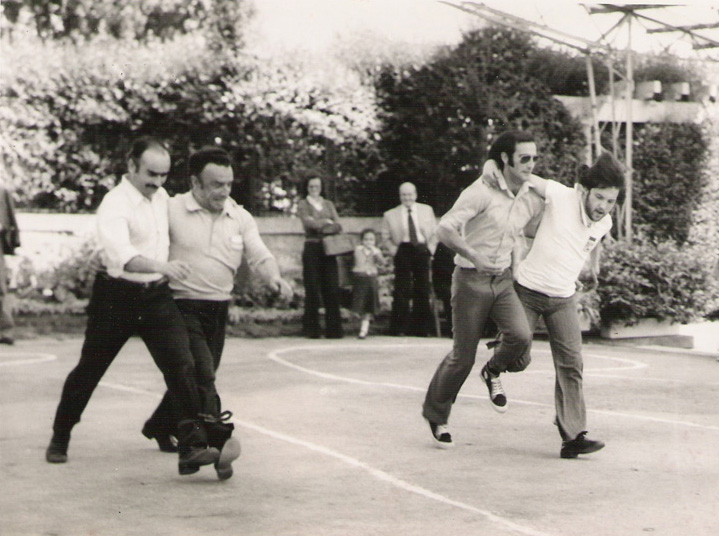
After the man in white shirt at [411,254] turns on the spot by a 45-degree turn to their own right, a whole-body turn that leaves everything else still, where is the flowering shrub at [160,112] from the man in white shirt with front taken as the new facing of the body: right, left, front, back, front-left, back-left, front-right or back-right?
right

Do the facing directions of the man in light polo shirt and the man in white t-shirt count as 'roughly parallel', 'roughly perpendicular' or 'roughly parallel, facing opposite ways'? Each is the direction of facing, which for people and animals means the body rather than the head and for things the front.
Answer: roughly parallel

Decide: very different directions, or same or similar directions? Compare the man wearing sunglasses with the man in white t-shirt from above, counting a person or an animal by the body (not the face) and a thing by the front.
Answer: same or similar directions

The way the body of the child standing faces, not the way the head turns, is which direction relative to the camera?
toward the camera

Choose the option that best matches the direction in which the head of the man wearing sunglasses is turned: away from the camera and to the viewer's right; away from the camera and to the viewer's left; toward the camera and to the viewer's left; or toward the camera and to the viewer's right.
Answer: toward the camera and to the viewer's right

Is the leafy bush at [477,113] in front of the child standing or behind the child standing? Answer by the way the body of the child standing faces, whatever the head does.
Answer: behind

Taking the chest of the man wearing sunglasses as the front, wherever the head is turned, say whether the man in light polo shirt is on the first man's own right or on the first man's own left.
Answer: on the first man's own right

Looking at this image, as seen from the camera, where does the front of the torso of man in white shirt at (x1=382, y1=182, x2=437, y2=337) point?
toward the camera

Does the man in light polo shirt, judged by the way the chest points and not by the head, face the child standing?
no

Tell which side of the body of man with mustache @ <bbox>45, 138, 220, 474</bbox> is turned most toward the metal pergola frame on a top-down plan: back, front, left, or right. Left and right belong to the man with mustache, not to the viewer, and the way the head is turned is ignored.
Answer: left

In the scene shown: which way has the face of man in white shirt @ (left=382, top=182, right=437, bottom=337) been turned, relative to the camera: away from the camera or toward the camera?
toward the camera

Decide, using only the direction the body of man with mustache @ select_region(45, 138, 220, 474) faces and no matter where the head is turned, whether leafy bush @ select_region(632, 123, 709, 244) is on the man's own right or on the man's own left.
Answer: on the man's own left

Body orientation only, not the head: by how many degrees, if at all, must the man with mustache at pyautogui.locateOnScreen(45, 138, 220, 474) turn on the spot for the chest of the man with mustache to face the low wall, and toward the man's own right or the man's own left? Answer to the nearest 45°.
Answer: approximately 135° to the man's own left

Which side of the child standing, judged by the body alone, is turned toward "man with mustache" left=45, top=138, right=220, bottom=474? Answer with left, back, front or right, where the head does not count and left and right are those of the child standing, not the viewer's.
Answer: front

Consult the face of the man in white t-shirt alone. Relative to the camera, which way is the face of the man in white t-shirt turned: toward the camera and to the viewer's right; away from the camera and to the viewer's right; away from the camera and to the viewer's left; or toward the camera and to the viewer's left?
toward the camera and to the viewer's right

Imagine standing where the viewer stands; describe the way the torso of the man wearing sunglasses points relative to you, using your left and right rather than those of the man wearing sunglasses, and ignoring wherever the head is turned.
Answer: facing the viewer and to the right of the viewer

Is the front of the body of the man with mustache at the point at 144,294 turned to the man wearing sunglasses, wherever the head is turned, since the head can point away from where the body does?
no

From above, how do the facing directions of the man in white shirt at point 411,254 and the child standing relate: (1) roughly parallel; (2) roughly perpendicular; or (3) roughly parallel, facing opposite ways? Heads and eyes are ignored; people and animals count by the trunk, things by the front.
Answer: roughly parallel

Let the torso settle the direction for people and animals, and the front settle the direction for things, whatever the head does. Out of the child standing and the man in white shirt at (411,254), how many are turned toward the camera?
2

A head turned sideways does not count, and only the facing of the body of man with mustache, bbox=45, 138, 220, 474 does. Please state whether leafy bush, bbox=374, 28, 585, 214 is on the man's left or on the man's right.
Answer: on the man's left
